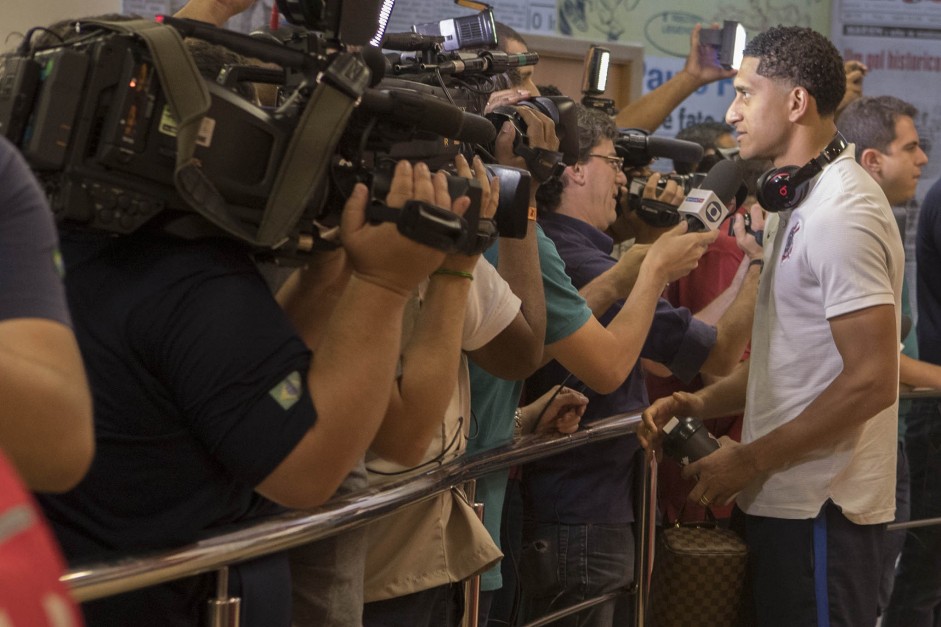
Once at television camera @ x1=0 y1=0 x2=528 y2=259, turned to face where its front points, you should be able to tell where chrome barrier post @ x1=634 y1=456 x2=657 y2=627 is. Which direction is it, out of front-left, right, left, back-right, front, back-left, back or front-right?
front-left

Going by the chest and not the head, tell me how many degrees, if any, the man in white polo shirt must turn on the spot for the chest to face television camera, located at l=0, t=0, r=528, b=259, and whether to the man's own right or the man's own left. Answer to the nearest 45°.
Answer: approximately 45° to the man's own left

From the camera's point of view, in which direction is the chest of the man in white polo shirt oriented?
to the viewer's left

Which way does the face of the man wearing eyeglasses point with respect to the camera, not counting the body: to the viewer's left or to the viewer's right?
to the viewer's right

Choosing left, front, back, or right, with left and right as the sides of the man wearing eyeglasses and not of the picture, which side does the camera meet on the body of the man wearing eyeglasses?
right

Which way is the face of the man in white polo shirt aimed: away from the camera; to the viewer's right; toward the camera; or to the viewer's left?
to the viewer's left

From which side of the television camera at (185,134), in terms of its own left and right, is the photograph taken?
right

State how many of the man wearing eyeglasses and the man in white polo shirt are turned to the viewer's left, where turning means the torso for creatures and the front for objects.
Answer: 1

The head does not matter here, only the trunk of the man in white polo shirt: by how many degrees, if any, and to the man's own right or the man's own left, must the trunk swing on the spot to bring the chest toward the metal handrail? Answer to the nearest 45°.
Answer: approximately 45° to the man's own left
